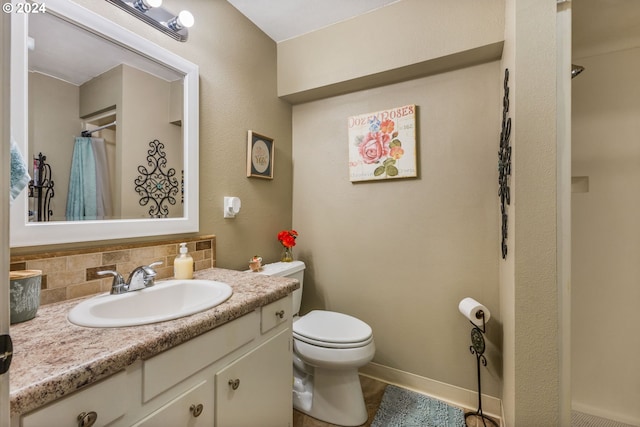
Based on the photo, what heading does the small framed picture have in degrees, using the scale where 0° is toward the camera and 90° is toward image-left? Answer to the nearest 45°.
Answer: approximately 315°

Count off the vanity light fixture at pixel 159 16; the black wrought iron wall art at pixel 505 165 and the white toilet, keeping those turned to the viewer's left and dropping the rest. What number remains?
1

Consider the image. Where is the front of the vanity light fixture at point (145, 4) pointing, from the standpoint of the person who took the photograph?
facing the viewer and to the right of the viewer

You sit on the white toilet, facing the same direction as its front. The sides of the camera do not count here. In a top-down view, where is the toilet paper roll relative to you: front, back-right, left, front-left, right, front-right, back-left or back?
front-left

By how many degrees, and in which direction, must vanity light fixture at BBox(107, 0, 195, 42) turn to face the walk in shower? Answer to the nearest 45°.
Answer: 0° — it already faces it

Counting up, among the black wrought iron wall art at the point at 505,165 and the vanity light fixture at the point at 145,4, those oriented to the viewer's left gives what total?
1
